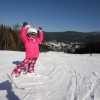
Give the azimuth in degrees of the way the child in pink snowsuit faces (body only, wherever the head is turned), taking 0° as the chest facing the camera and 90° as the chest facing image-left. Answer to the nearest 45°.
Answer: approximately 0°
